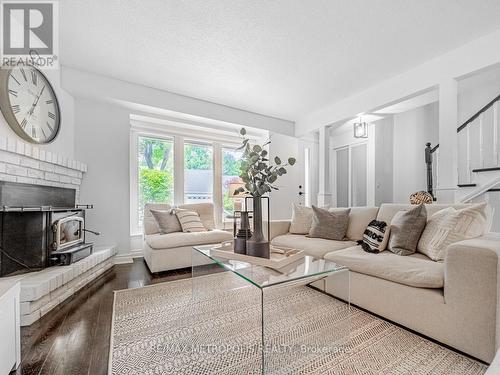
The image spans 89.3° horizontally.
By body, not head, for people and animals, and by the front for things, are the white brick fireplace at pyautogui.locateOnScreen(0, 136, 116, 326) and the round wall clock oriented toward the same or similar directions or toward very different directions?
same or similar directions

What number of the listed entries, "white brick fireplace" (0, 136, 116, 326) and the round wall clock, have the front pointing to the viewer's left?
0

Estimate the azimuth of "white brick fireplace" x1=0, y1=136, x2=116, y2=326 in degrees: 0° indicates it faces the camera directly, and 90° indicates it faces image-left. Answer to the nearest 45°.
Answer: approximately 315°

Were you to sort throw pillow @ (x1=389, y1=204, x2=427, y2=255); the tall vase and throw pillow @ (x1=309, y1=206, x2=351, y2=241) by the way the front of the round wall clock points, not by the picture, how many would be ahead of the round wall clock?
3

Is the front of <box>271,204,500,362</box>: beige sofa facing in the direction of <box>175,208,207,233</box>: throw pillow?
no

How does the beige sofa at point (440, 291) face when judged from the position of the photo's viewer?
facing the viewer and to the left of the viewer

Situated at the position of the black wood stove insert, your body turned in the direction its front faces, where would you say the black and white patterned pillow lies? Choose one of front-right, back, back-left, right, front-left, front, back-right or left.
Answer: front

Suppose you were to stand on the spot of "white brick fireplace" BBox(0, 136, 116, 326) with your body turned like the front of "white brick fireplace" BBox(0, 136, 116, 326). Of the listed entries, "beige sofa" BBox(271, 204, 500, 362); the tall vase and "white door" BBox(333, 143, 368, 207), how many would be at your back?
0

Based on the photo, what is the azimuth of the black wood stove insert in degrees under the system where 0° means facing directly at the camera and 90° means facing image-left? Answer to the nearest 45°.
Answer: approximately 315°

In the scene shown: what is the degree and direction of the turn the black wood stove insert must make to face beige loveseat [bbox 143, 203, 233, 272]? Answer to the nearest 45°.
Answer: approximately 45° to its left

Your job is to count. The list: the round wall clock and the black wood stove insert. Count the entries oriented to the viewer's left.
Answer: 0

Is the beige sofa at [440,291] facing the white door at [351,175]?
no

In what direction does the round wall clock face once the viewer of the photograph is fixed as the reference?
facing the viewer and to the right of the viewer

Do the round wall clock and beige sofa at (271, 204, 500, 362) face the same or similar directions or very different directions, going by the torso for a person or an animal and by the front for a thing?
very different directions

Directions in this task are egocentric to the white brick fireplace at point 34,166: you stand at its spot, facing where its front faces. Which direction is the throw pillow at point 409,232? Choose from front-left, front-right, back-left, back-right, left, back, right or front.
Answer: front

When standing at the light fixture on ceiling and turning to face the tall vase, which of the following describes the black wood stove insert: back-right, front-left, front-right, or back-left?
front-right

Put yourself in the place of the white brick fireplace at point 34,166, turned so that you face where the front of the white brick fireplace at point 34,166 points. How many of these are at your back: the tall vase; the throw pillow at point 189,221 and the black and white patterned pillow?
0

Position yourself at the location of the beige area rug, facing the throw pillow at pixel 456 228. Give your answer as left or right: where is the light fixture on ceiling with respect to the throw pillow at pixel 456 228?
left
